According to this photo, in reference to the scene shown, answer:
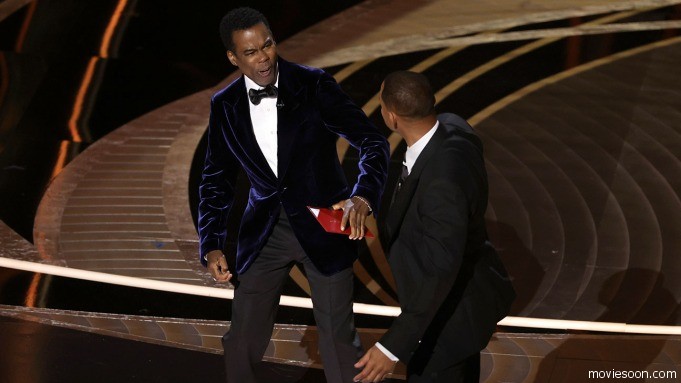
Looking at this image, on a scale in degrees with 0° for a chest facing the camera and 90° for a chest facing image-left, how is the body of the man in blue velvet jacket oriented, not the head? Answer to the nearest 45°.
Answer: approximately 0°

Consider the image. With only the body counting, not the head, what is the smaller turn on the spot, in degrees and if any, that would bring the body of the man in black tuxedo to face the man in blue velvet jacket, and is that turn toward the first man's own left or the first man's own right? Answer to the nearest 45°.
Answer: approximately 45° to the first man's own right

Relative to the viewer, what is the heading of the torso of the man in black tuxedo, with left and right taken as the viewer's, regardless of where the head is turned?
facing to the left of the viewer

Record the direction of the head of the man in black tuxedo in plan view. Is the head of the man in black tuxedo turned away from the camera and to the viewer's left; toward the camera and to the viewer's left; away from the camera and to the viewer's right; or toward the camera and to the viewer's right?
away from the camera and to the viewer's left
